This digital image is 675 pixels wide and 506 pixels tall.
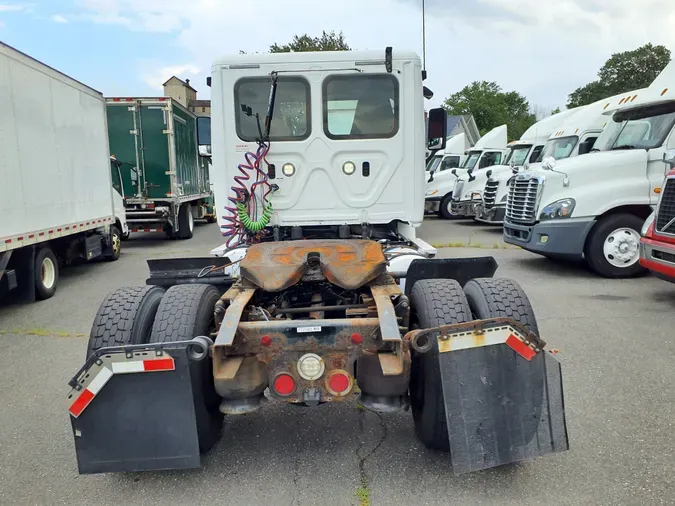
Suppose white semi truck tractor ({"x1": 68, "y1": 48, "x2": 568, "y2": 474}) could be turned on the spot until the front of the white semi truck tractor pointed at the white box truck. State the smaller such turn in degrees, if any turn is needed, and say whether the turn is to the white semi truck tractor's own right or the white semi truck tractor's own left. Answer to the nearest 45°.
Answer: approximately 45° to the white semi truck tractor's own left

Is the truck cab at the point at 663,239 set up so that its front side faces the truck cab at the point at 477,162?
no

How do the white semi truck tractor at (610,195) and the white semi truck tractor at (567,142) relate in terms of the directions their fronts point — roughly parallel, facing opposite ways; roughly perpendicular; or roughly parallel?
roughly parallel

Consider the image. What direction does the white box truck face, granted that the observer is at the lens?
facing away from the viewer and to the right of the viewer

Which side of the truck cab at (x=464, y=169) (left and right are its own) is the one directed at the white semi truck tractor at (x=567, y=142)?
left

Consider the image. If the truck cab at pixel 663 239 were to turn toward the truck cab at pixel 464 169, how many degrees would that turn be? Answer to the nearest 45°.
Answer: approximately 90° to its right

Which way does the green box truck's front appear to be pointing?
away from the camera

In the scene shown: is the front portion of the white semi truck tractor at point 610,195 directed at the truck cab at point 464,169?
no

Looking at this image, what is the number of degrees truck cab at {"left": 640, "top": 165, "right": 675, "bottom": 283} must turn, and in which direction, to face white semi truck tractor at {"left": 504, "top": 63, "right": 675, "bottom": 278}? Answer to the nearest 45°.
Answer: approximately 90° to its right

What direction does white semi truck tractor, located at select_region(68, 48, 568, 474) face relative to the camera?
away from the camera

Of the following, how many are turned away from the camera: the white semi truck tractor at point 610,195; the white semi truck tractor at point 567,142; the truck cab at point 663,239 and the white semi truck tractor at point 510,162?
0

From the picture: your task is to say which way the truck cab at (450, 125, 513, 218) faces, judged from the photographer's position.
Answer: facing the viewer and to the left of the viewer

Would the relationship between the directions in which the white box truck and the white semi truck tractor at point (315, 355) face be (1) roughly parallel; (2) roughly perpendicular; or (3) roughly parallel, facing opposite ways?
roughly parallel

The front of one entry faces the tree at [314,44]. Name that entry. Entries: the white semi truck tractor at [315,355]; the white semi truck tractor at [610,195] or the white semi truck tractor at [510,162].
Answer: the white semi truck tractor at [315,355]

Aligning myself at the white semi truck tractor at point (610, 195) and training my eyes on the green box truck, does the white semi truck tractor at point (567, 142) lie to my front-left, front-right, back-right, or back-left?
front-right

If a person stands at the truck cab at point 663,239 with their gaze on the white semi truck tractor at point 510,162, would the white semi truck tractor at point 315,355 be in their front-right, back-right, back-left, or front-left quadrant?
back-left

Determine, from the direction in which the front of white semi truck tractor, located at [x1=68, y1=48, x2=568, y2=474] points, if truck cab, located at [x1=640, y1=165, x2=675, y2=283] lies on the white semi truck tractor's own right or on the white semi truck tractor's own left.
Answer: on the white semi truck tractor's own right

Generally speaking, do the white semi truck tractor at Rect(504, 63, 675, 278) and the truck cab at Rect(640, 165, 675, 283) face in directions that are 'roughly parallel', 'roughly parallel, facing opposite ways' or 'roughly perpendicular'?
roughly parallel
